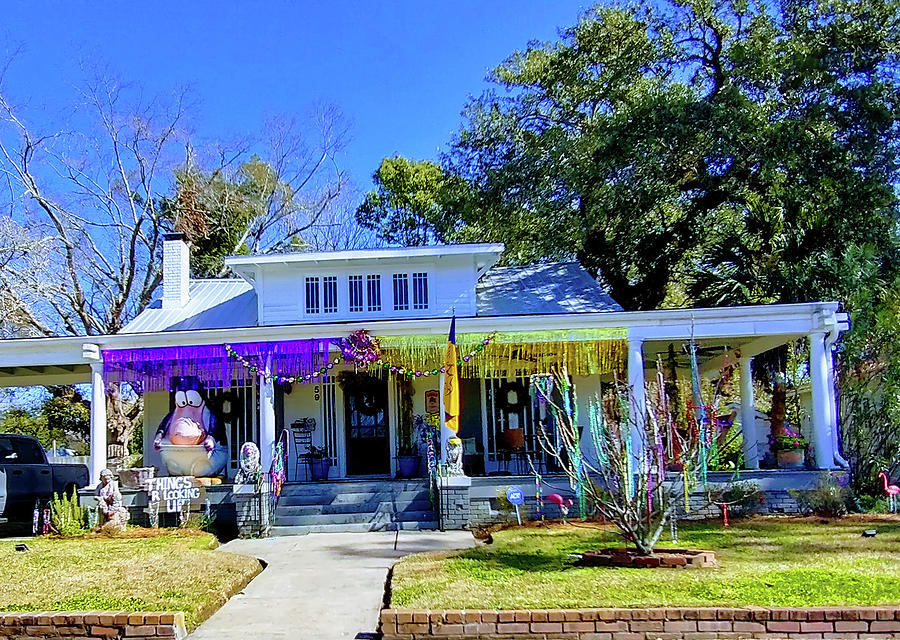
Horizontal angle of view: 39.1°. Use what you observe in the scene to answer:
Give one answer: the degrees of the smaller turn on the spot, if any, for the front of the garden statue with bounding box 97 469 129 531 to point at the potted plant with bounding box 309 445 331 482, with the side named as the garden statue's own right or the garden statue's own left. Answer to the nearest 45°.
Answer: approximately 135° to the garden statue's own left

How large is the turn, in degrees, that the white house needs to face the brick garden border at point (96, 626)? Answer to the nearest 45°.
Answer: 0° — it already faces it

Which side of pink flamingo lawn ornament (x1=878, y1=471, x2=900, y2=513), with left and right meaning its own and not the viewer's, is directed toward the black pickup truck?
front

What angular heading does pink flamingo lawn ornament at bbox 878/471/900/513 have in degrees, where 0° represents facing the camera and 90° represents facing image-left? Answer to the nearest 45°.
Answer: approximately 90°

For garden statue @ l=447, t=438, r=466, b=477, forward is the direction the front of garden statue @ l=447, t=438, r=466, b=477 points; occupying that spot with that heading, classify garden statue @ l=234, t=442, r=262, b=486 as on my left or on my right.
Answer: on my right

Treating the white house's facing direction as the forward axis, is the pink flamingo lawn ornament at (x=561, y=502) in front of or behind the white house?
in front
